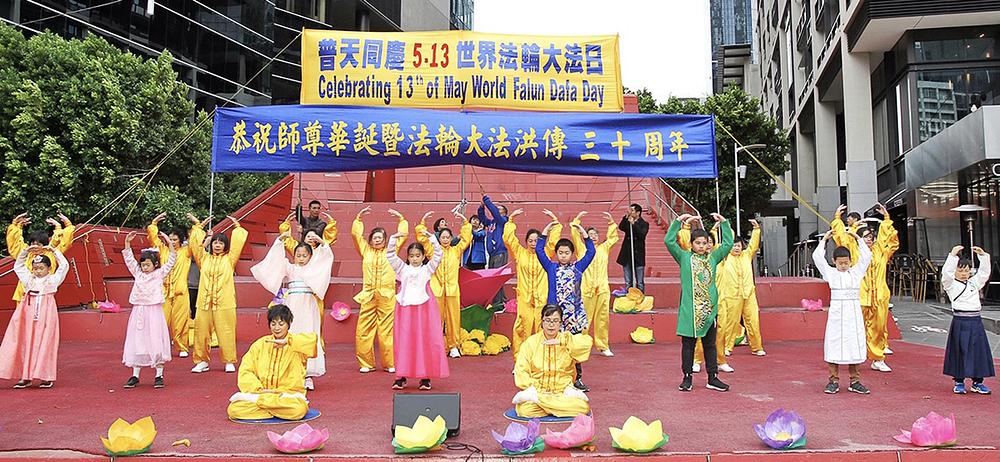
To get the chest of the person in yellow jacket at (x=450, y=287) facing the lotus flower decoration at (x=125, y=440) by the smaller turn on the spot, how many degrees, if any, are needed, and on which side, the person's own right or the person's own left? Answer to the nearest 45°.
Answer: approximately 45° to the person's own right

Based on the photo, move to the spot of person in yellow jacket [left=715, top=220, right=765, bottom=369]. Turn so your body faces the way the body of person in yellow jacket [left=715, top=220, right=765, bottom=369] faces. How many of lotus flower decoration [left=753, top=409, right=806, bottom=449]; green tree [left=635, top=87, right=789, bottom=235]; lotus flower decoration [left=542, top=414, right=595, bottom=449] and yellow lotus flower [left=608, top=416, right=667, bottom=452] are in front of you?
3

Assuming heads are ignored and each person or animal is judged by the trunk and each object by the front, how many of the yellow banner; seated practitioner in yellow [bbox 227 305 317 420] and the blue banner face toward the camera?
3

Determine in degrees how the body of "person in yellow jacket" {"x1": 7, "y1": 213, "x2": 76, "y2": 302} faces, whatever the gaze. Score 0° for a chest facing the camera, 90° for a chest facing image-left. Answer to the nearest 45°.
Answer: approximately 0°

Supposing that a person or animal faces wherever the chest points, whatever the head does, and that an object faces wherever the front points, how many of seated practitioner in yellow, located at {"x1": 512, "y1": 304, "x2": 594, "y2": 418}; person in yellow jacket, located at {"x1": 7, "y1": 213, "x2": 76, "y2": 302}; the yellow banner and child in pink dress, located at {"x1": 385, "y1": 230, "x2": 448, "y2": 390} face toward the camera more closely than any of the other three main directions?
4

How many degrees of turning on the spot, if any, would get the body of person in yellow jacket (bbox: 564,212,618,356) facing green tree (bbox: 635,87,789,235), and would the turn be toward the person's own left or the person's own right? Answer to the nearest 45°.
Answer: approximately 180°

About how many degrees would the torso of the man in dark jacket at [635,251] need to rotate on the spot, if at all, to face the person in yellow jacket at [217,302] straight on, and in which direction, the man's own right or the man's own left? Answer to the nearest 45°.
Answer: approximately 45° to the man's own right

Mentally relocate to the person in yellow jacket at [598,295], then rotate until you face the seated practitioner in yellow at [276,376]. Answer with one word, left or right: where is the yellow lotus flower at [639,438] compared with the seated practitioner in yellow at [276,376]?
left

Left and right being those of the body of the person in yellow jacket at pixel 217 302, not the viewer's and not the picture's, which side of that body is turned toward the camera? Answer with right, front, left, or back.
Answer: front

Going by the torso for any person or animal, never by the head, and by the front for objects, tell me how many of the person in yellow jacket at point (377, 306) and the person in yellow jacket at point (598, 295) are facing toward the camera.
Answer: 2

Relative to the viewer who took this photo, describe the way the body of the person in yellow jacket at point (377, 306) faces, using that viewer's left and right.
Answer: facing the viewer

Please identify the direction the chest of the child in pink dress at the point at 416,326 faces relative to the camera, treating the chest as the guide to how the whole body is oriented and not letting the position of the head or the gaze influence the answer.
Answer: toward the camera

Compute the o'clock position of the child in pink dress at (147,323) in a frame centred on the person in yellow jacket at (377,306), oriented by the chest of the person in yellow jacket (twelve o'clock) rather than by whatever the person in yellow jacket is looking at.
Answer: The child in pink dress is roughly at 3 o'clock from the person in yellow jacket.
